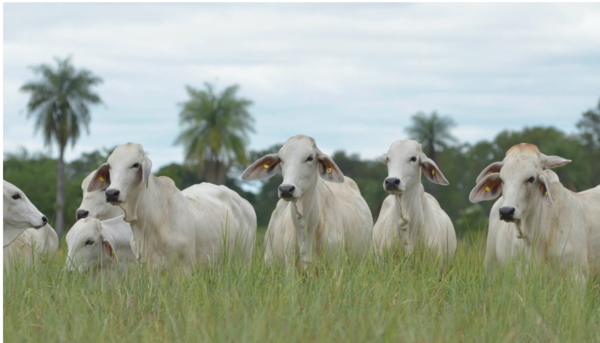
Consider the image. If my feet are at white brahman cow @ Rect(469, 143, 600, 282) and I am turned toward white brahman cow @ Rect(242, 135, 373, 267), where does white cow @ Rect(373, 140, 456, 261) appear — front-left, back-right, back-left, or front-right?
front-right

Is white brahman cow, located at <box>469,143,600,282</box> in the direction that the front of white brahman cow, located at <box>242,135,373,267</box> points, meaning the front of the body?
no

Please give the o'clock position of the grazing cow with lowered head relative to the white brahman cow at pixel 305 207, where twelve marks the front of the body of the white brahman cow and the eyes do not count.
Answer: The grazing cow with lowered head is roughly at 2 o'clock from the white brahman cow.

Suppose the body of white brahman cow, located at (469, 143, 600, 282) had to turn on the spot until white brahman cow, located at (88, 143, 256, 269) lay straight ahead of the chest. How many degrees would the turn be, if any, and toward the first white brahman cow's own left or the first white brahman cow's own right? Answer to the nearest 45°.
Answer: approximately 45° to the first white brahman cow's own right

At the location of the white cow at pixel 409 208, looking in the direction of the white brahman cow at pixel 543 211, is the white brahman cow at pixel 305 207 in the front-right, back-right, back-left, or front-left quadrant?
back-right

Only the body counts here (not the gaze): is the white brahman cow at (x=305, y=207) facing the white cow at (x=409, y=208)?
no

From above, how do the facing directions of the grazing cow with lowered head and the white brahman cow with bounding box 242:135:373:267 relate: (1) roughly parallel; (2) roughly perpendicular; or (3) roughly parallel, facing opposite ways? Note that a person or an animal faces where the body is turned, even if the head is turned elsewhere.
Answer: roughly parallel

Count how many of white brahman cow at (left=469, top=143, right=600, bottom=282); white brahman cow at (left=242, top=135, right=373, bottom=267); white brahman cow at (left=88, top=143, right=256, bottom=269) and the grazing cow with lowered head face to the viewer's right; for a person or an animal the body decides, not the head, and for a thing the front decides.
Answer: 0

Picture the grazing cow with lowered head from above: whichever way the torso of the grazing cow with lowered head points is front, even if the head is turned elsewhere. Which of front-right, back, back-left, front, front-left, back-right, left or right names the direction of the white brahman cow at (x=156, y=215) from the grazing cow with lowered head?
left

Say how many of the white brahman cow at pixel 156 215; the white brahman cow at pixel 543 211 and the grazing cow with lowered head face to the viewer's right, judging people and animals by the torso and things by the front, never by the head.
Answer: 0

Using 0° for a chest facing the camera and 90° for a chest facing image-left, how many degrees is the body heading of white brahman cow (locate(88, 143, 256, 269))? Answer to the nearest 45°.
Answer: approximately 45°

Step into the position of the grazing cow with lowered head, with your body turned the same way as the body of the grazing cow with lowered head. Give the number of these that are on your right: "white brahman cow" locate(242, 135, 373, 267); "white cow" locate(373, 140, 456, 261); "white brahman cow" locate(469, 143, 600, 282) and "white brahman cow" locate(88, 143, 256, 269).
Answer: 0

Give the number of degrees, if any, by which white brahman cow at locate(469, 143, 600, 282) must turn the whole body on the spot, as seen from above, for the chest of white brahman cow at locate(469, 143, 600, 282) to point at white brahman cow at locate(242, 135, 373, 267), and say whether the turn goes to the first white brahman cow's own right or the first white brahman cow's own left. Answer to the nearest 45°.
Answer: approximately 45° to the first white brahman cow's own right

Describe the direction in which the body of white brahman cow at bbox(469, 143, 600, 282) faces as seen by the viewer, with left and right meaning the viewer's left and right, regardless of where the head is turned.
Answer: facing the viewer and to the left of the viewer

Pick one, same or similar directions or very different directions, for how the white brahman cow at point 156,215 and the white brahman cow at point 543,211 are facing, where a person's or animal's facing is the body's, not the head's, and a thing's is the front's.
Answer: same or similar directions

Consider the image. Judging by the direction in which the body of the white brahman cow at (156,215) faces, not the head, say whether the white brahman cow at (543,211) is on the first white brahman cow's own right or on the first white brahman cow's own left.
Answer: on the first white brahman cow's own left

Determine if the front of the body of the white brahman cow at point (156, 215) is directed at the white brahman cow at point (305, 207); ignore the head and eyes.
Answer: no
